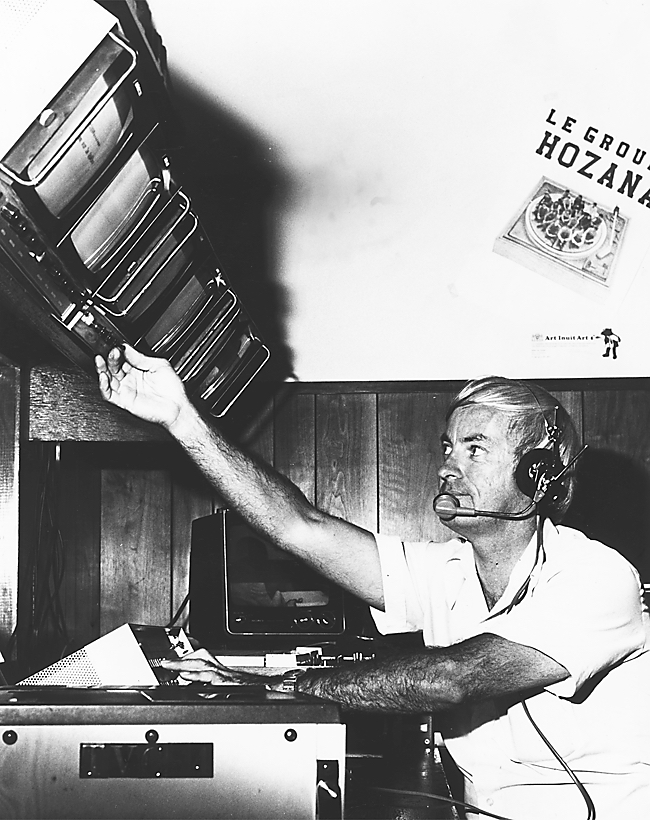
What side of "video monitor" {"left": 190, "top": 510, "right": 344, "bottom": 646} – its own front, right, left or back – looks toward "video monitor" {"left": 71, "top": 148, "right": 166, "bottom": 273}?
right

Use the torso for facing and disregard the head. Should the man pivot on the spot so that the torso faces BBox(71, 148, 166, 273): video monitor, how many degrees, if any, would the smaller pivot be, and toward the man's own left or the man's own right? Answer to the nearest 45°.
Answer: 0° — they already face it

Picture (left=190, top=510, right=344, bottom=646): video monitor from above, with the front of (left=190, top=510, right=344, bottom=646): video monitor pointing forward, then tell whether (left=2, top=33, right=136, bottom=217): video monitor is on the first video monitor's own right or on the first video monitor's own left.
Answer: on the first video monitor's own right

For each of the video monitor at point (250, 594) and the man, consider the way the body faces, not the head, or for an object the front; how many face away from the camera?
0

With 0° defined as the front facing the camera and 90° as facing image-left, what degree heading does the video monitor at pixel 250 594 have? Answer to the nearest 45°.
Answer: approximately 315°

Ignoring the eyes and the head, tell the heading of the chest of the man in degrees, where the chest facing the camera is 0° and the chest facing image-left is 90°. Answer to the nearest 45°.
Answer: approximately 45°

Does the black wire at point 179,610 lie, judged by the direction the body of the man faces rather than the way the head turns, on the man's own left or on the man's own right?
on the man's own right

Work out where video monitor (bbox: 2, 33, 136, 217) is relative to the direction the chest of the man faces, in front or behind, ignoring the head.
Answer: in front
